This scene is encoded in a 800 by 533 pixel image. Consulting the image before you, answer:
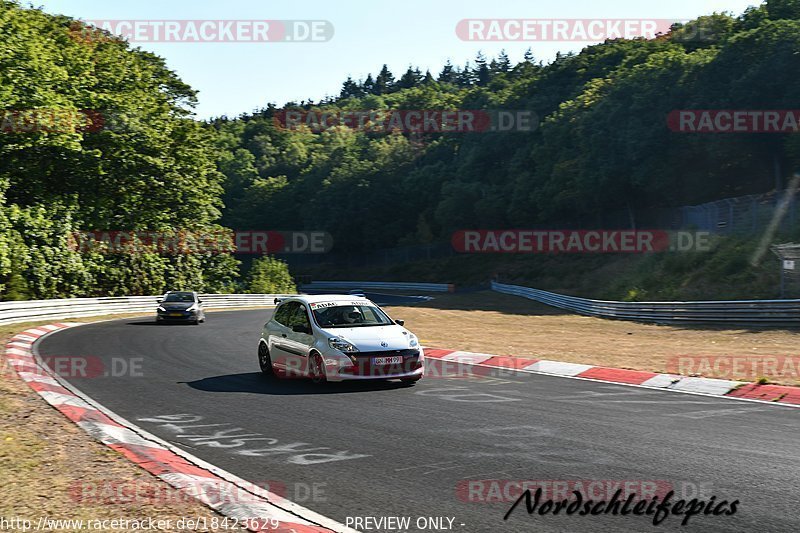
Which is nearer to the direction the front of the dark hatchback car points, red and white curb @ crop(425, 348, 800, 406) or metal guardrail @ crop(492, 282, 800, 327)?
the red and white curb

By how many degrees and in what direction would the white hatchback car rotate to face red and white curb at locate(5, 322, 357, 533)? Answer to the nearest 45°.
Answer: approximately 45° to its right

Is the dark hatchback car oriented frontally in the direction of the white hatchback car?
yes

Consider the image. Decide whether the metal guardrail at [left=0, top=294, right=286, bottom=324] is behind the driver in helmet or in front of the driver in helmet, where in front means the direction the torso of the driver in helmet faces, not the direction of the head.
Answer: behind

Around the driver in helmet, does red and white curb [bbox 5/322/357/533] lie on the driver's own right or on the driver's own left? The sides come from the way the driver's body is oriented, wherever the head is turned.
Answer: on the driver's own right

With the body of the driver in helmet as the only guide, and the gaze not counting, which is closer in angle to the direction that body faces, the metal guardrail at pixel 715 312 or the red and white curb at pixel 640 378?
the red and white curb

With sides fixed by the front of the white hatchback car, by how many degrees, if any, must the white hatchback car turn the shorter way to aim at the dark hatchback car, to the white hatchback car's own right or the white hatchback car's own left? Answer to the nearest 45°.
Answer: approximately 135° to the white hatchback car's own left

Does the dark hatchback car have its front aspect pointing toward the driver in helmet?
yes
